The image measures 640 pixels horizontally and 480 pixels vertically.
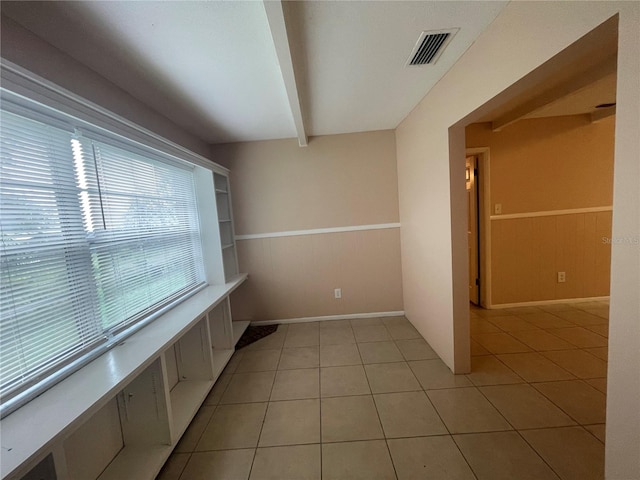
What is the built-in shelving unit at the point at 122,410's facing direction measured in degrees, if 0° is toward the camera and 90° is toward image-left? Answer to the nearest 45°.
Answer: approximately 315°

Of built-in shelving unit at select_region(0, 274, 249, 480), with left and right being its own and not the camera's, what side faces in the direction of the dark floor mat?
left
